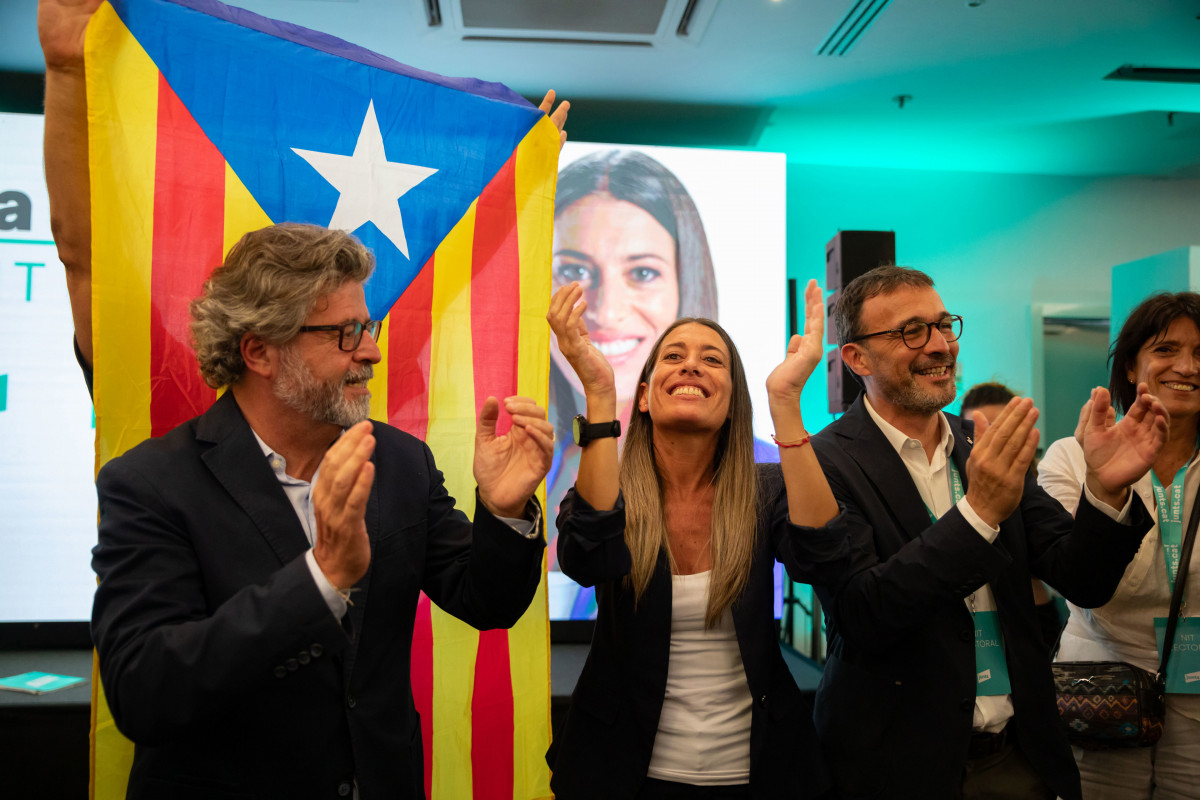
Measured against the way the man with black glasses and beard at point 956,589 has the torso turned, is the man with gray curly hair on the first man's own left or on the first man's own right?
on the first man's own right

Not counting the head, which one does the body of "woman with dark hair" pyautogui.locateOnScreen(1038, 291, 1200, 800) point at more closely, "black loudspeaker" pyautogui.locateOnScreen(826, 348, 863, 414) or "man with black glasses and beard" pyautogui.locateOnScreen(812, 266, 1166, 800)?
the man with black glasses and beard

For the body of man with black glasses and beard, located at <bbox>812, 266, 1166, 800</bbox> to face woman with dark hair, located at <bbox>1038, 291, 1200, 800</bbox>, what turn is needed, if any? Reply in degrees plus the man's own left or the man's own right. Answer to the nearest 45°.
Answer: approximately 90° to the man's own left

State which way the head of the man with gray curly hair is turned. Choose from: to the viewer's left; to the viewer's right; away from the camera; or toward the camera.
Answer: to the viewer's right

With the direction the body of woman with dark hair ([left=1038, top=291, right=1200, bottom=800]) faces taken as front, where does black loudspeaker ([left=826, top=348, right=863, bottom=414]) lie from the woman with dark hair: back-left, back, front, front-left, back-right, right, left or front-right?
back-right

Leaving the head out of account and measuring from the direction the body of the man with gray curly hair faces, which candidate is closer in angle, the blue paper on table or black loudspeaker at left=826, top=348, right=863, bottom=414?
the black loudspeaker

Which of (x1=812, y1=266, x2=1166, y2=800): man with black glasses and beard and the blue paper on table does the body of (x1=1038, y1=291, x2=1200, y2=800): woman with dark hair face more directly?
the man with black glasses and beard

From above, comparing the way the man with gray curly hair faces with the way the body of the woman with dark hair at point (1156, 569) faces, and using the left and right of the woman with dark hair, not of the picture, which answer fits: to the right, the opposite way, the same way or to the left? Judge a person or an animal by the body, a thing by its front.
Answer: to the left

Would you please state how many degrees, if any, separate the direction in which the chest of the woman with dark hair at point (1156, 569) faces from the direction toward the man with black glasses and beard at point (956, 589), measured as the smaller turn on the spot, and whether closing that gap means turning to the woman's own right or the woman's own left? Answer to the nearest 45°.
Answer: approximately 45° to the woman's own right

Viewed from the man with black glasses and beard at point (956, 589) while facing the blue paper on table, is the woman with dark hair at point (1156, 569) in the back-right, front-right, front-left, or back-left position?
back-right
